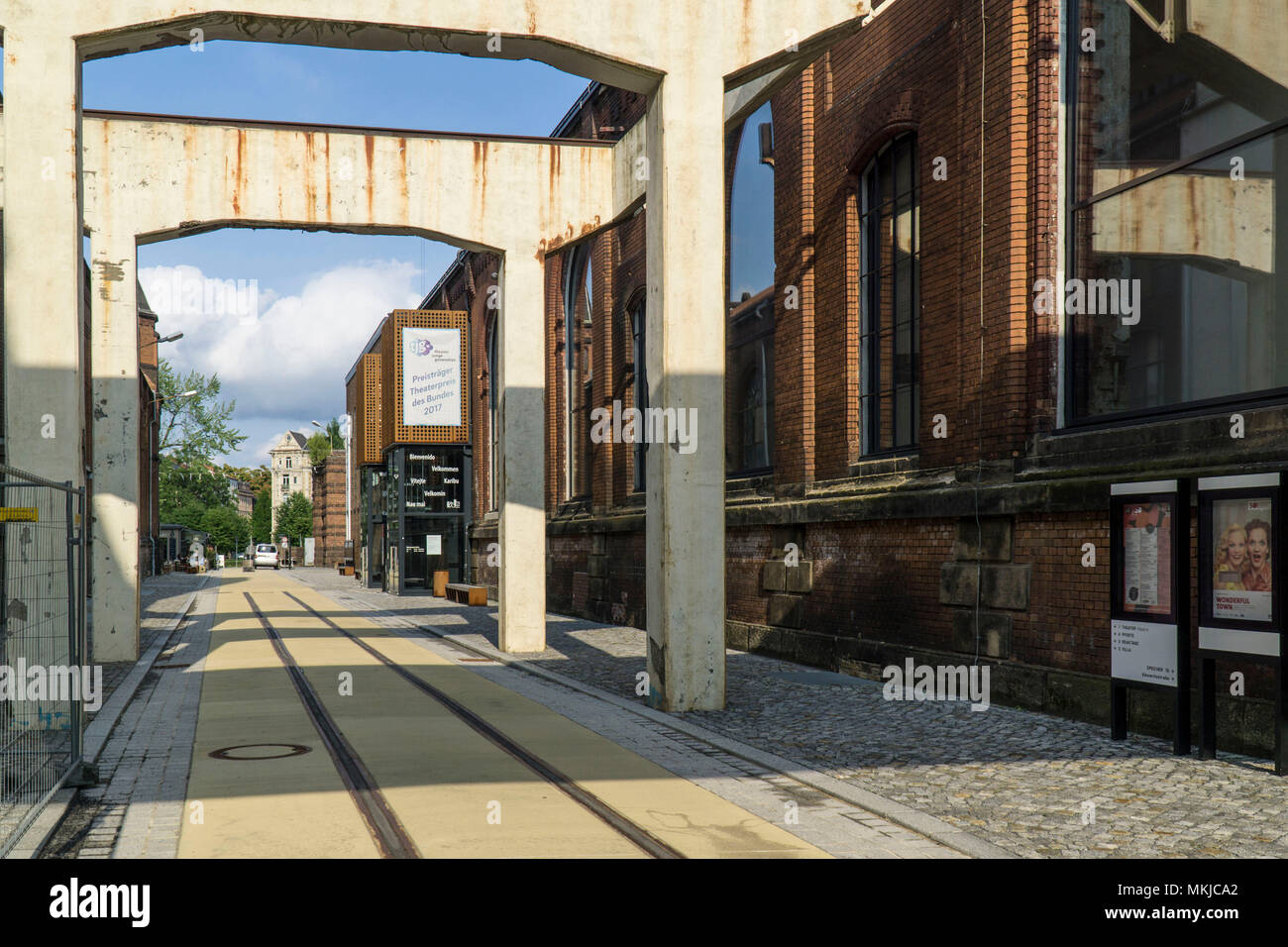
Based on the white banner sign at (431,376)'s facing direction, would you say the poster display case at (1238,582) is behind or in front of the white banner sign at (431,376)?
in front

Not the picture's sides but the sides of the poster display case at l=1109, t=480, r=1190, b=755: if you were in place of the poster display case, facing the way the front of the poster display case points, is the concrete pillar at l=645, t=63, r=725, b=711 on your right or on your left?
on your right

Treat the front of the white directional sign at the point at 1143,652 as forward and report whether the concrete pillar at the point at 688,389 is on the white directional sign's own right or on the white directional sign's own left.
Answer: on the white directional sign's own right

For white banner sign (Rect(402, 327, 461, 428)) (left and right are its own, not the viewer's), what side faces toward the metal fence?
front

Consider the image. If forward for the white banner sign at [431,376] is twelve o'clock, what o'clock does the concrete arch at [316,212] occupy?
The concrete arch is roughly at 12 o'clock from the white banner sign.

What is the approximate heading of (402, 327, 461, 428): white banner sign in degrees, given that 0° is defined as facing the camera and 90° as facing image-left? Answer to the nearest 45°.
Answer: approximately 0°

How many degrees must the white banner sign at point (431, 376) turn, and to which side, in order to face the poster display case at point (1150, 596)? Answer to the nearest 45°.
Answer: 0° — it already faces it

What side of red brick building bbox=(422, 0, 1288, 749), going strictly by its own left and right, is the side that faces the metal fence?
front

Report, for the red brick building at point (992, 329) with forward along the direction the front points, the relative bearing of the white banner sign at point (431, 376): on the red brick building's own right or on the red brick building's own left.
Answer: on the red brick building's own right

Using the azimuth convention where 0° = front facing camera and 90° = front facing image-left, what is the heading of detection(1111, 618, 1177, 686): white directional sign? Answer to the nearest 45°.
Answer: approximately 45°
